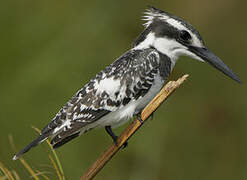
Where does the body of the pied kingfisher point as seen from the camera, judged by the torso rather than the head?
to the viewer's right
